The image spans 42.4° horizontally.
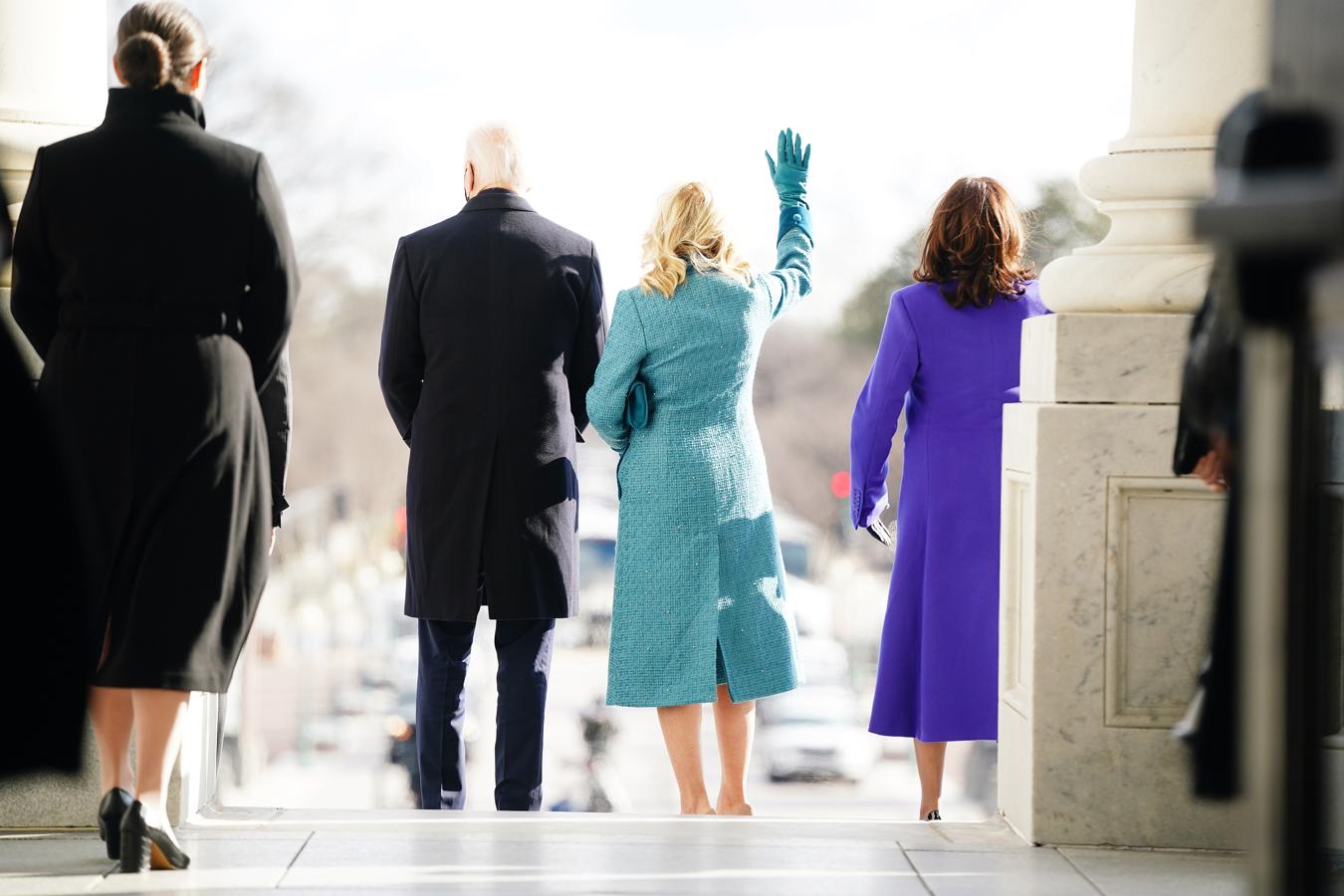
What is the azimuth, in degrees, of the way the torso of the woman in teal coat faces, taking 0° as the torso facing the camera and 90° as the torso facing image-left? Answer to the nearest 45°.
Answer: approximately 180°

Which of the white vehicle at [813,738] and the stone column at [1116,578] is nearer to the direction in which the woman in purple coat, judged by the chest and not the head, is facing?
the white vehicle

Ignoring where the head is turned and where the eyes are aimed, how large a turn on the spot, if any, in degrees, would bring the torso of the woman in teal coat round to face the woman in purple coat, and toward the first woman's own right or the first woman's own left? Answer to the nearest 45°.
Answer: approximately 90° to the first woman's own right

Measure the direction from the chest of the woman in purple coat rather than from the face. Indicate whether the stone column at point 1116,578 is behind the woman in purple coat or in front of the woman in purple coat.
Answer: behind

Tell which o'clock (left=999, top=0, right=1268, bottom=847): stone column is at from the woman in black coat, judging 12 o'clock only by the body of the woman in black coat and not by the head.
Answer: The stone column is roughly at 3 o'clock from the woman in black coat.

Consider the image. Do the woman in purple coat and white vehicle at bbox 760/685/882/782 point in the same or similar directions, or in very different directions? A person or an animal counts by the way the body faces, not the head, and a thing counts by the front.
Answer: very different directions

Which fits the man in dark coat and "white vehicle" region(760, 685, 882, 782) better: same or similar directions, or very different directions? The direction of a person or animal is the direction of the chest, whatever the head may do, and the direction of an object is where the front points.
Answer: very different directions

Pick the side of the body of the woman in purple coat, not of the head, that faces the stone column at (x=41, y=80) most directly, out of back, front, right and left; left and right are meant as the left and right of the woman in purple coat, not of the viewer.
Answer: left

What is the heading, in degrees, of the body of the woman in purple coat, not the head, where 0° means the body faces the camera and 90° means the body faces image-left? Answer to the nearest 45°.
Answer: approximately 180°

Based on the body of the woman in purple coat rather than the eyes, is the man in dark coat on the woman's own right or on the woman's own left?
on the woman's own left

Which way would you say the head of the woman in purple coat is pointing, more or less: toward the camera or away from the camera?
away from the camera

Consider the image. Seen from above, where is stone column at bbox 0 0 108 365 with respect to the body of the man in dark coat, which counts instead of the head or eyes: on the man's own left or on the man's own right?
on the man's own left

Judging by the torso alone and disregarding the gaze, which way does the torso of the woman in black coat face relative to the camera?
away from the camera

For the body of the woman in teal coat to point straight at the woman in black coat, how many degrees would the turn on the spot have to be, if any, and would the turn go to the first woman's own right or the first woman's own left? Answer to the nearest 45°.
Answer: approximately 135° to the first woman's own left
